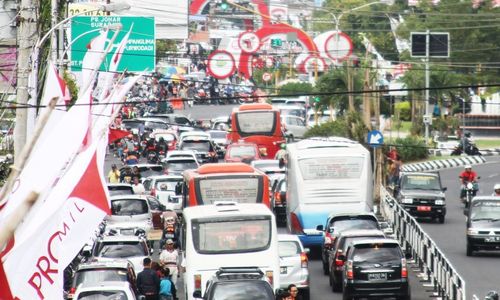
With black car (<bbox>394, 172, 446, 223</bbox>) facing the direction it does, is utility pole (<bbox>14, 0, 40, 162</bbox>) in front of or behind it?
in front

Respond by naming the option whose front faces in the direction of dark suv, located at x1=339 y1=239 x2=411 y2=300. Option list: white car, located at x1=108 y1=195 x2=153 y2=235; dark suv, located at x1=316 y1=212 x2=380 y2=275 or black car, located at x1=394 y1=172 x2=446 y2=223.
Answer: the black car

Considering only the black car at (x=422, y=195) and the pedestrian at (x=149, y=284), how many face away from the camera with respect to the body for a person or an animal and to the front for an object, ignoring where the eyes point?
1

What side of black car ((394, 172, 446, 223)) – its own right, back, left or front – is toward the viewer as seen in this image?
front

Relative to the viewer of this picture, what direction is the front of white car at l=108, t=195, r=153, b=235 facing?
facing away from the viewer

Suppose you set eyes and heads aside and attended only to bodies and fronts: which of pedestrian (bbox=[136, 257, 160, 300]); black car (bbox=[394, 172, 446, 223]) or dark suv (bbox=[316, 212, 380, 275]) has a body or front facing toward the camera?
the black car

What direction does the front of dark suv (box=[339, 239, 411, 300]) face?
away from the camera

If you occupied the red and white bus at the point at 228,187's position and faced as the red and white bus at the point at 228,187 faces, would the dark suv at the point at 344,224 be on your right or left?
on your right

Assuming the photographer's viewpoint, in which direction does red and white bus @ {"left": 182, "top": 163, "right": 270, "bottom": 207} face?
facing away from the viewer

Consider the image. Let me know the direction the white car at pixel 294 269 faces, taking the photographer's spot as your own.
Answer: facing away from the viewer

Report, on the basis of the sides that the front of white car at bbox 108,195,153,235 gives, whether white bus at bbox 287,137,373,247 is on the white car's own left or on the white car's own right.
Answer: on the white car's own right

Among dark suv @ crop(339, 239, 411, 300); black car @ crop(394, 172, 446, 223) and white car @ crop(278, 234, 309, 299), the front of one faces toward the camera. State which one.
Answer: the black car

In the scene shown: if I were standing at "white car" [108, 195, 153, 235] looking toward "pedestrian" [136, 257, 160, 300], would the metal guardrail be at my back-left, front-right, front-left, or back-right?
front-left

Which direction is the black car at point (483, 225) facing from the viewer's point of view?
toward the camera

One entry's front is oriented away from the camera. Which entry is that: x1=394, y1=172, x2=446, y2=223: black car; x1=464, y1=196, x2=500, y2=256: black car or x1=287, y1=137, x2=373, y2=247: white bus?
the white bus

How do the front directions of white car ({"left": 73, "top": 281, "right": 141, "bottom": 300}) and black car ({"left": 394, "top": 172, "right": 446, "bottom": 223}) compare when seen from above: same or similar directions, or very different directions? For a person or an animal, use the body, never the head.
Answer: very different directions

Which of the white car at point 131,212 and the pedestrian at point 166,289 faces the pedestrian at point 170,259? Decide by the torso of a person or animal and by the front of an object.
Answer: the pedestrian at point 166,289
